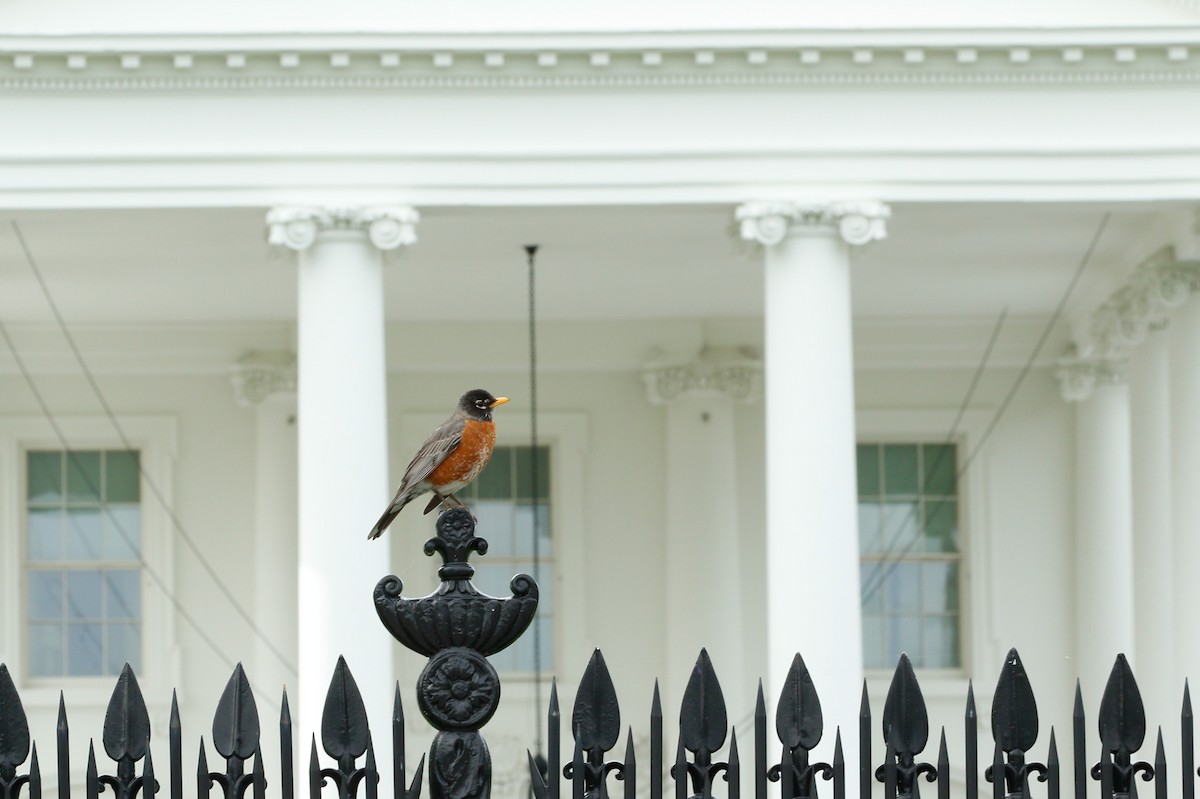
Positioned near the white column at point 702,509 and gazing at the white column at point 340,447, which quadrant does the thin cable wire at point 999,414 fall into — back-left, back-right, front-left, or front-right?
back-left

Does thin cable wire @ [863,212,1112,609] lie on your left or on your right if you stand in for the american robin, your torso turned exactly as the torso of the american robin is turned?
on your left

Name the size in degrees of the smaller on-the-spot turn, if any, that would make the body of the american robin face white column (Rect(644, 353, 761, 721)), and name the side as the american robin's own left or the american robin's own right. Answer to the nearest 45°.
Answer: approximately 90° to the american robin's own left

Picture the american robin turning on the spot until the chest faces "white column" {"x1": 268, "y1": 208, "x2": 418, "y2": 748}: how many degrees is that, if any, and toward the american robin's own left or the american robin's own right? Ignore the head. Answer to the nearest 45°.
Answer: approximately 90° to the american robin's own left

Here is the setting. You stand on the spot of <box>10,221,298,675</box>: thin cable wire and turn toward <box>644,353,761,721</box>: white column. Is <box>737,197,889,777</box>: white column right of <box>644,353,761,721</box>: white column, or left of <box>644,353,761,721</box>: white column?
right

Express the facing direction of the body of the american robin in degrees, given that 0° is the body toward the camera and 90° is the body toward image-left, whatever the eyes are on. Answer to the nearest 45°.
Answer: approximately 270°
